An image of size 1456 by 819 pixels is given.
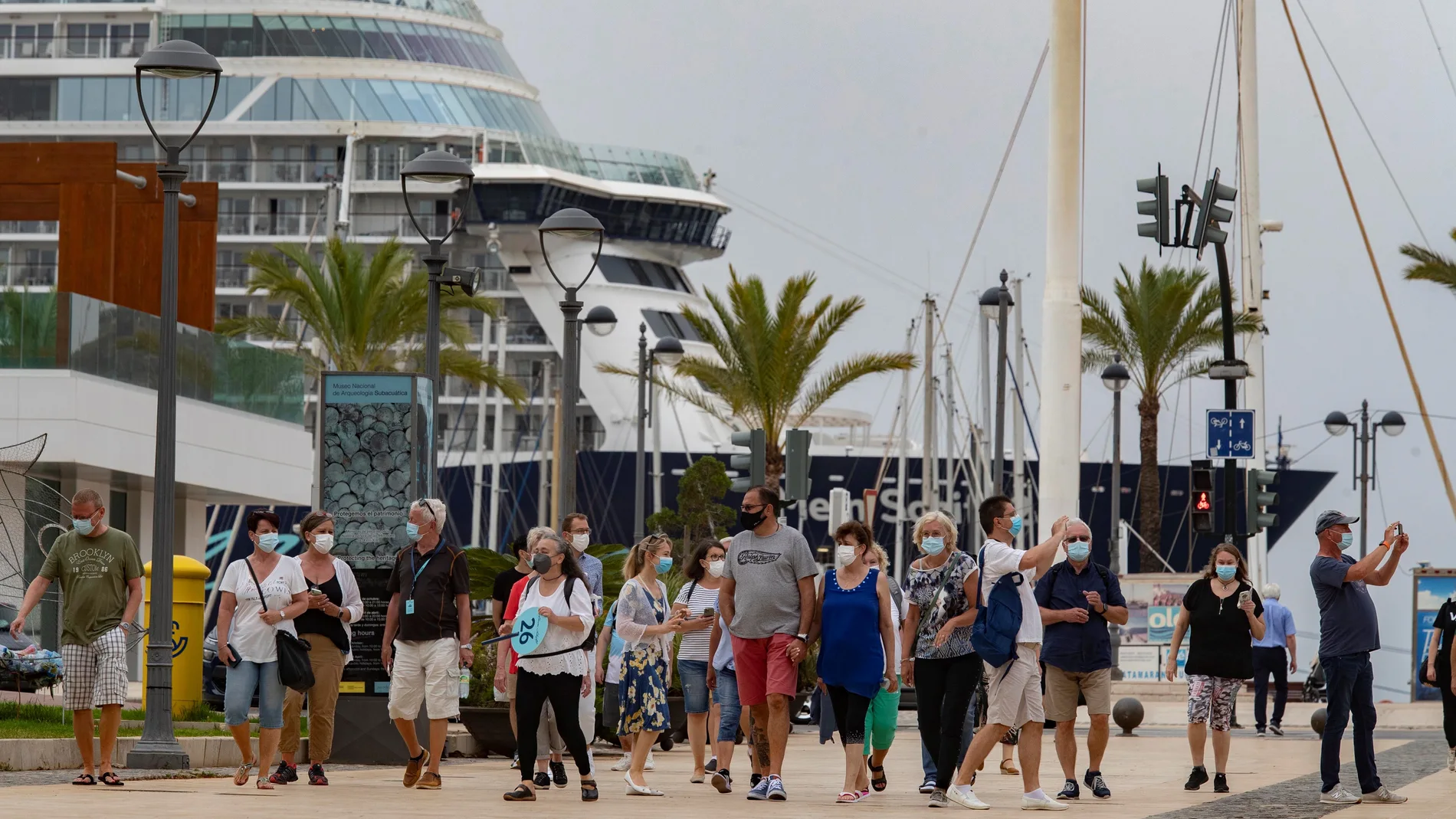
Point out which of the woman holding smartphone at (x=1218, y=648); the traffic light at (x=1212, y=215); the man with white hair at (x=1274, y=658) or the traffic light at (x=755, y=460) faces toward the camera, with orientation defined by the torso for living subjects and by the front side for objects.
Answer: the woman holding smartphone

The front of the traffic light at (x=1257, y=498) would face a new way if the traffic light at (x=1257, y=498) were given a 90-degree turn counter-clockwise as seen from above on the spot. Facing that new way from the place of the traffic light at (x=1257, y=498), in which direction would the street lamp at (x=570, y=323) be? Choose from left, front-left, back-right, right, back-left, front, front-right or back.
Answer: back-left

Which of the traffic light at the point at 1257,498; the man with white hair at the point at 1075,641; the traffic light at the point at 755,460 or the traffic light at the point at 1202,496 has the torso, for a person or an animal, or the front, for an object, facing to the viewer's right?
the traffic light at the point at 1257,498

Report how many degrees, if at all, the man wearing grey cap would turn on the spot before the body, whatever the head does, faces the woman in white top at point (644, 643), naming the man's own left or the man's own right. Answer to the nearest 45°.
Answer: approximately 180°

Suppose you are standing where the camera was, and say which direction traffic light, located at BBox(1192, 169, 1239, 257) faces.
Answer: facing to the right of the viewer

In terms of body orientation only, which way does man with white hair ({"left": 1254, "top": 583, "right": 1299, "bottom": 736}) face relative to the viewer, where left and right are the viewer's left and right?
facing away from the viewer

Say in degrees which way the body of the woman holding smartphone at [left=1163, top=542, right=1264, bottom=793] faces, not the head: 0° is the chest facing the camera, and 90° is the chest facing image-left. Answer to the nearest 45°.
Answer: approximately 0°

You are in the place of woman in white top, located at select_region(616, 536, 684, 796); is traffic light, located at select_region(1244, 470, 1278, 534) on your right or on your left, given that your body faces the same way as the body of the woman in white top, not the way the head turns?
on your left

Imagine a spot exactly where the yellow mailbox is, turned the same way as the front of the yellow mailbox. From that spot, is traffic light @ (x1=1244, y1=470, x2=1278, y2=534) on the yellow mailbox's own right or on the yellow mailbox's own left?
on the yellow mailbox's own left

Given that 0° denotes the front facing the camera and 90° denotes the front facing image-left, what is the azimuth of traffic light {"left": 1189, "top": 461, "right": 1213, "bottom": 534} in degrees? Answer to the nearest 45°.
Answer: approximately 0°
